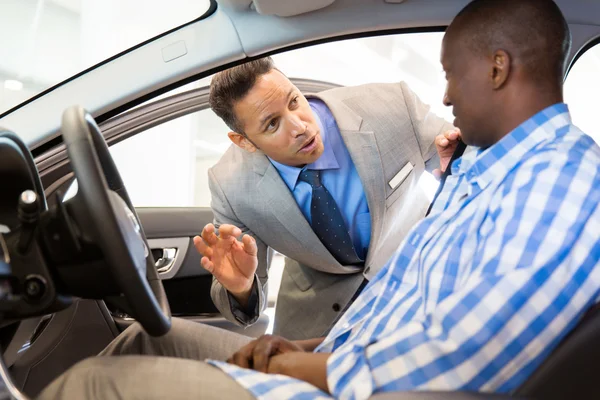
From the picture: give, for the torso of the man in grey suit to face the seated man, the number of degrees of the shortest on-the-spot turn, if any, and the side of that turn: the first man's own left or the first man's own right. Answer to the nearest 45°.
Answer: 0° — they already face them

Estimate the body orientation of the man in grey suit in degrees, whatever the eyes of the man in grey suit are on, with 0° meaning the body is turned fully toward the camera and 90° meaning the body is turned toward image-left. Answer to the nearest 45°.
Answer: approximately 0°

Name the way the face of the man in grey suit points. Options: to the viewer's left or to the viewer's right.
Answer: to the viewer's right

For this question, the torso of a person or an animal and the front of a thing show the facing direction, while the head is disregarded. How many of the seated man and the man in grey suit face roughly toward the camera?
1

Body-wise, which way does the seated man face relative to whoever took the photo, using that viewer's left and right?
facing to the left of the viewer

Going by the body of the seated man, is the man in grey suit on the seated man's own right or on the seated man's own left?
on the seated man's own right

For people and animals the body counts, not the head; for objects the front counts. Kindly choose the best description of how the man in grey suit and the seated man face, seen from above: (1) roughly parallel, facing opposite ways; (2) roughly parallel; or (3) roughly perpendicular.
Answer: roughly perpendicular
